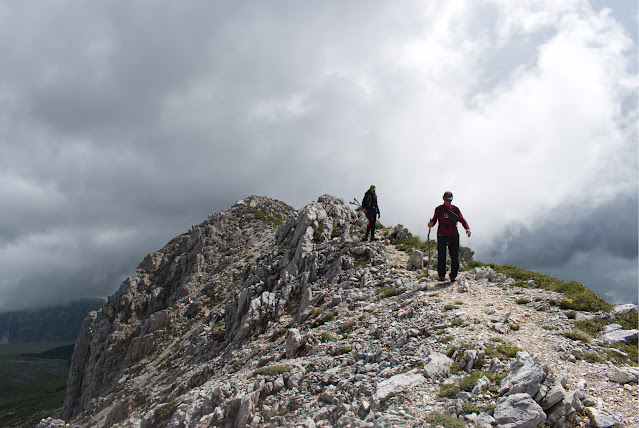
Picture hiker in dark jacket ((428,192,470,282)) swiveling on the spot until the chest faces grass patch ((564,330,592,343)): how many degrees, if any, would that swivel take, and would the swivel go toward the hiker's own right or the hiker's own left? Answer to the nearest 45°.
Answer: approximately 45° to the hiker's own left

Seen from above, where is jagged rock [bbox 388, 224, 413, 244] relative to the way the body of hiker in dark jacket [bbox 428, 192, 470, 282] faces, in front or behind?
behind

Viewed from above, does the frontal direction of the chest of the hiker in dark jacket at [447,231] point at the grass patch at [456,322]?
yes

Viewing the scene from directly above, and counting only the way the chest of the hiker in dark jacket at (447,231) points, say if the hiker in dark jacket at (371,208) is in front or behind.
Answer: behind

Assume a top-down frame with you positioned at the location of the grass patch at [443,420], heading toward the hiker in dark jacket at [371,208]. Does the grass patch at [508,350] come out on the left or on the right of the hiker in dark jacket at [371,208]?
right

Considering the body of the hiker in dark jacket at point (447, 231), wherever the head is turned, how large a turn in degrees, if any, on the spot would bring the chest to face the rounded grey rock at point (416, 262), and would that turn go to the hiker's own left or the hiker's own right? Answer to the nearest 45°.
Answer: approximately 135° to the hiker's own right

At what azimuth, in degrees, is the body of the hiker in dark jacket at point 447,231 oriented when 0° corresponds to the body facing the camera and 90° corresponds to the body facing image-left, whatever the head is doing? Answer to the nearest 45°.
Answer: approximately 0°

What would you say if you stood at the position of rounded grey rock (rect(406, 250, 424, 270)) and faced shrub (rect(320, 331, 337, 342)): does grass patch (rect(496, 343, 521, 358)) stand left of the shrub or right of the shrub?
left

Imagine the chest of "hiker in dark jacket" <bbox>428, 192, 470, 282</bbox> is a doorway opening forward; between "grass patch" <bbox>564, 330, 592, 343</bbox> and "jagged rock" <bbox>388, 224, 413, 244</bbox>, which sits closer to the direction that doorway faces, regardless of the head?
the grass patch

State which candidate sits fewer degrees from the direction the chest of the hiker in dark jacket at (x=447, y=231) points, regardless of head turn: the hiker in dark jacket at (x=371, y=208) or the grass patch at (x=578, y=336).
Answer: the grass patch

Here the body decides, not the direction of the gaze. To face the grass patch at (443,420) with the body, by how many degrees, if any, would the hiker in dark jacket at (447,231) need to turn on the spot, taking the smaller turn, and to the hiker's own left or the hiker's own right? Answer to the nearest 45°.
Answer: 0° — they already face it
